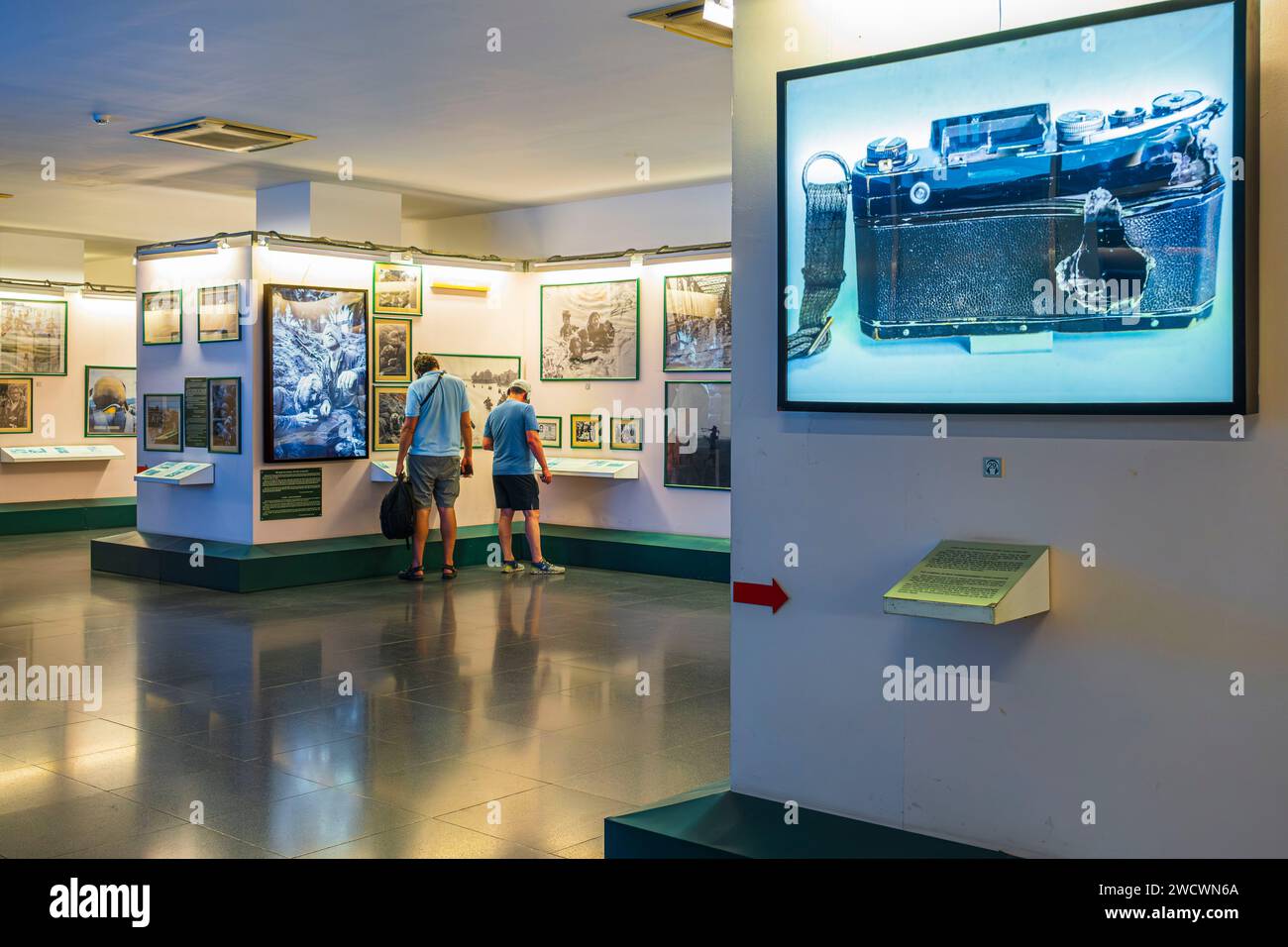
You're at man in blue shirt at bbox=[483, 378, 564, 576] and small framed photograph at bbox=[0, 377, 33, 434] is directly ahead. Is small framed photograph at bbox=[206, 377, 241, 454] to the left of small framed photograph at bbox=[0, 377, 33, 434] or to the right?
left

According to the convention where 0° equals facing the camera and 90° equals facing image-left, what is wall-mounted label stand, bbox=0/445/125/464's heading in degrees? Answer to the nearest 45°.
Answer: approximately 315°

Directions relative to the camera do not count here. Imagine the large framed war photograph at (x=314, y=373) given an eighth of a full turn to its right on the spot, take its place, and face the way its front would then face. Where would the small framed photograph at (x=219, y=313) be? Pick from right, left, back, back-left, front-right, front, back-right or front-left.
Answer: right

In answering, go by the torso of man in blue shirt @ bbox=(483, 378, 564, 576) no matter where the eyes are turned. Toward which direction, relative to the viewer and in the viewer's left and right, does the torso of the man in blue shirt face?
facing away from the viewer and to the right of the viewer

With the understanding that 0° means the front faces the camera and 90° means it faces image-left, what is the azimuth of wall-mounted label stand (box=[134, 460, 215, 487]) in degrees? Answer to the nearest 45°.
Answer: approximately 45°

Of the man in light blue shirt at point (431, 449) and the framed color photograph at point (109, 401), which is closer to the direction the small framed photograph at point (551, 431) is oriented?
the man in light blue shirt

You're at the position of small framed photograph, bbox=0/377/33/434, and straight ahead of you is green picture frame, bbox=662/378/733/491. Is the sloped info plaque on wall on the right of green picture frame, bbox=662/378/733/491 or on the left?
right

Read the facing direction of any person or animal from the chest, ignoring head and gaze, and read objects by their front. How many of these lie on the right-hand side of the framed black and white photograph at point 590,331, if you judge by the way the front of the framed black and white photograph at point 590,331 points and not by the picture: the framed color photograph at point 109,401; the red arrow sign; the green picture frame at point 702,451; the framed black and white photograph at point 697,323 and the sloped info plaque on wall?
1

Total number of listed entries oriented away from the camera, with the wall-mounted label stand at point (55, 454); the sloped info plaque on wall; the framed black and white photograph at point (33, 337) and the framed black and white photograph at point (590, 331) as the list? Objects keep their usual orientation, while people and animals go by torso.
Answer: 0

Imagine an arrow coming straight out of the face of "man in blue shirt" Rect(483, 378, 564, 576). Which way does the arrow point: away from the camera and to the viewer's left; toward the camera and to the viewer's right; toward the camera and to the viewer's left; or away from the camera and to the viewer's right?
away from the camera and to the viewer's right

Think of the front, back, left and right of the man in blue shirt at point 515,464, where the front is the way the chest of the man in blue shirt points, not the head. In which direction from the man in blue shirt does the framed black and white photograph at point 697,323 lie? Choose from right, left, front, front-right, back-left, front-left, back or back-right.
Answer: front-right

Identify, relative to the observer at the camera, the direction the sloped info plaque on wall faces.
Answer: facing the viewer and to the left of the viewer

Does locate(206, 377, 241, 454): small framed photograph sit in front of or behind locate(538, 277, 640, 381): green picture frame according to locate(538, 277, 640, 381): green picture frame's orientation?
in front

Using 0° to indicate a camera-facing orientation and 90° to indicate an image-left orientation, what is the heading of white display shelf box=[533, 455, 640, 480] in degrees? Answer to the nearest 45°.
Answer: approximately 45°

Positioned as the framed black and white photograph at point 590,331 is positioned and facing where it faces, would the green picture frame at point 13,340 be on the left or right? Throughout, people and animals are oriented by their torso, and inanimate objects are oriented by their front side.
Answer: on its right

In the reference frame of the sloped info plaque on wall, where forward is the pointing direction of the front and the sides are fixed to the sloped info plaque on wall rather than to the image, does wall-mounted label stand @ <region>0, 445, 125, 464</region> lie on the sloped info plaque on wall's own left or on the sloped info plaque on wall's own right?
on the sloped info plaque on wall's own right
